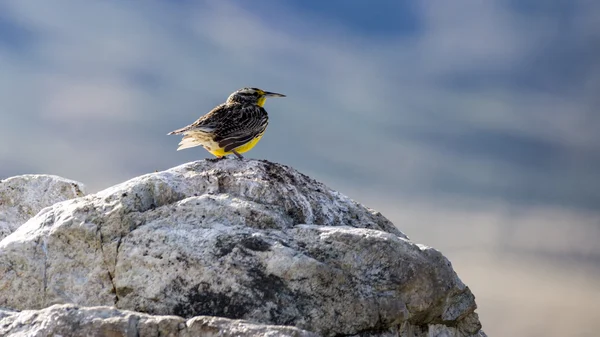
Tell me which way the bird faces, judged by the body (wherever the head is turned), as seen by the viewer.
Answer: to the viewer's right

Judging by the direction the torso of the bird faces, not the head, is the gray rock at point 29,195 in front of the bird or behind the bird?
behind
